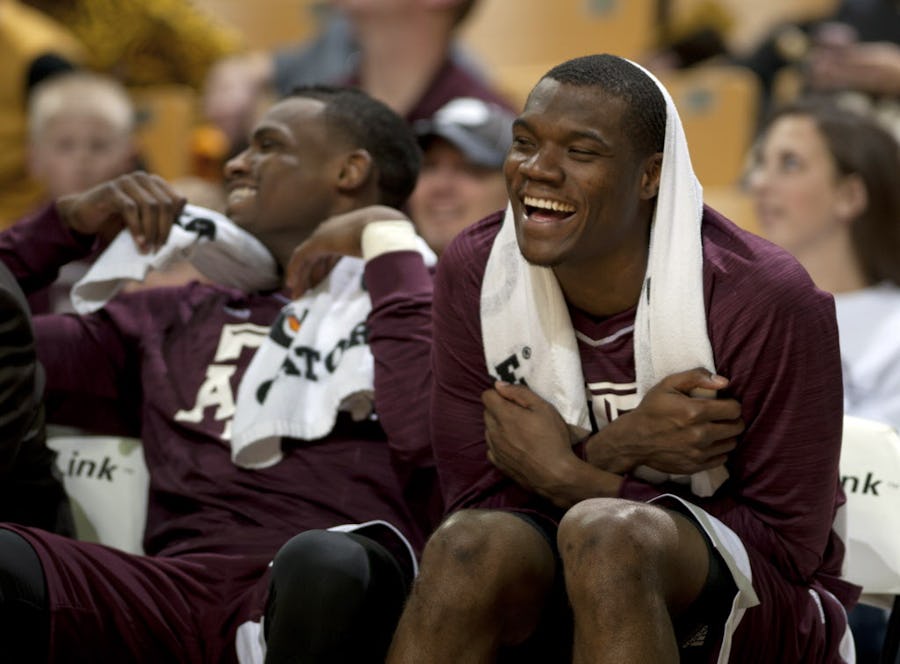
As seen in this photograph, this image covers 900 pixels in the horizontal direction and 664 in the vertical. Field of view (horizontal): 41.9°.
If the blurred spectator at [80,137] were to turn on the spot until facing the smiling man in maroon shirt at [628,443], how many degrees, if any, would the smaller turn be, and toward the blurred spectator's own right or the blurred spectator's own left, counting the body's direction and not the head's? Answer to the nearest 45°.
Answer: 0° — they already face them

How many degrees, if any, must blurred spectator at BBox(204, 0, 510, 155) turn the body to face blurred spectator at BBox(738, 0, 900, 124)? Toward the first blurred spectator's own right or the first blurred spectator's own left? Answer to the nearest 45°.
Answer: approximately 90° to the first blurred spectator's own left

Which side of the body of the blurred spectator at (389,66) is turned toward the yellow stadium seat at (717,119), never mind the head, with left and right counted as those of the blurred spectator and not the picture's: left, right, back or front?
left

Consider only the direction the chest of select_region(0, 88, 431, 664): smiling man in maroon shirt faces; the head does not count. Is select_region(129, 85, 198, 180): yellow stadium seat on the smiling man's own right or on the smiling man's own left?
on the smiling man's own right

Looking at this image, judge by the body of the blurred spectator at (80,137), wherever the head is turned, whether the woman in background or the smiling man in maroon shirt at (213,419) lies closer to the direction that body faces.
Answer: the smiling man in maroon shirt

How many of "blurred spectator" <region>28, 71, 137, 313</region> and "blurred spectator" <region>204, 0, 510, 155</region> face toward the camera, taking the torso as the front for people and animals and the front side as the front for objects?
2

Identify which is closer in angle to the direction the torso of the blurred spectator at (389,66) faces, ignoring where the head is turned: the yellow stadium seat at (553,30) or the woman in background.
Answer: the woman in background

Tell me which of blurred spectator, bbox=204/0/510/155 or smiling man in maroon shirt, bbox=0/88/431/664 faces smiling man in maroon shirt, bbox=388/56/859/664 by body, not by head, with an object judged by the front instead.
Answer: the blurred spectator
